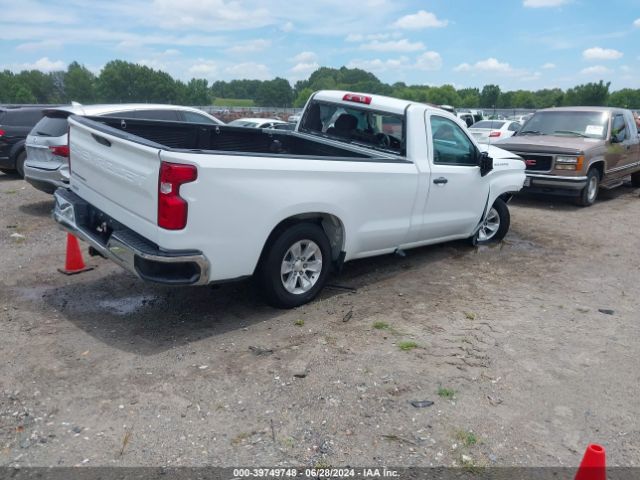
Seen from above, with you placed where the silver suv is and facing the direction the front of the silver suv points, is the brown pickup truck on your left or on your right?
on your right

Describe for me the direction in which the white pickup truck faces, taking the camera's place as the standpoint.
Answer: facing away from the viewer and to the right of the viewer

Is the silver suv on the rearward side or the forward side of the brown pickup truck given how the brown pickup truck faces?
on the forward side

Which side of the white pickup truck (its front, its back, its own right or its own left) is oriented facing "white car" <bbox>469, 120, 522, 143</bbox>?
front

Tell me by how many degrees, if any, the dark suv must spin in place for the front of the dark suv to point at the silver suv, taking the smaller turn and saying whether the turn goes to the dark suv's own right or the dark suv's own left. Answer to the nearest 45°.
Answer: approximately 135° to the dark suv's own right

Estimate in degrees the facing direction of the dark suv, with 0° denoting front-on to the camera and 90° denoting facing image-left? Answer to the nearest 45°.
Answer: approximately 225°

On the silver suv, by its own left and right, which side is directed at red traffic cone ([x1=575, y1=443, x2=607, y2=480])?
right

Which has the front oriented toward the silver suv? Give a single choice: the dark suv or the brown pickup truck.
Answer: the brown pickup truck

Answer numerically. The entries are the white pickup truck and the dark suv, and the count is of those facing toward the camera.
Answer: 0

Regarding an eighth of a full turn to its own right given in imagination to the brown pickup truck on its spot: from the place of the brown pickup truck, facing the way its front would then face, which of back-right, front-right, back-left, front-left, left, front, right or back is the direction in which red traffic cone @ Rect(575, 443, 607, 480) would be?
left

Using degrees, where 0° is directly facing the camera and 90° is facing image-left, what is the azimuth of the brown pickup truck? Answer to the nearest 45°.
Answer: approximately 45°

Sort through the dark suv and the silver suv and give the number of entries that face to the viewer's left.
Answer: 0

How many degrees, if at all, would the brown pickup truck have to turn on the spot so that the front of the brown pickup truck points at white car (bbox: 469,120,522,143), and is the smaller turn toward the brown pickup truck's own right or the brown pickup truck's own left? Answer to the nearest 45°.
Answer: approximately 135° to the brown pickup truck's own right

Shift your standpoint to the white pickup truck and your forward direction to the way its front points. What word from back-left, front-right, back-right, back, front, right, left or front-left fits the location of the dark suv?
left

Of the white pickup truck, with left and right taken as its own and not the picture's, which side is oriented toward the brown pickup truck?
front

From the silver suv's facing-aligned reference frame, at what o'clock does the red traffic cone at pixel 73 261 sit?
The red traffic cone is roughly at 4 o'clock from the silver suv.

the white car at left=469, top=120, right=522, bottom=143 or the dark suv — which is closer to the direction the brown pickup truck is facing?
the dark suv
